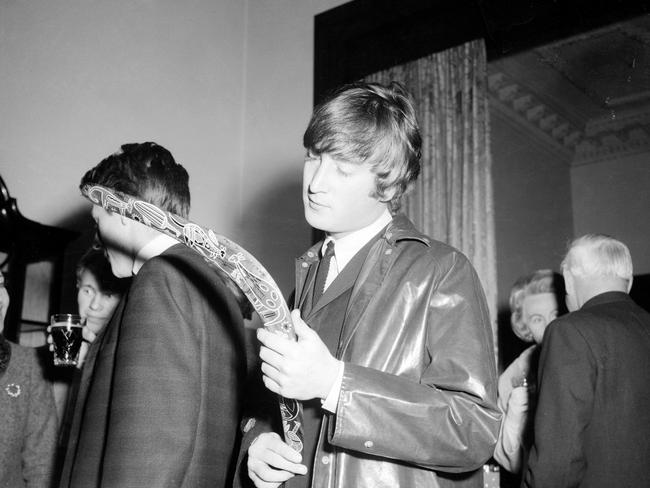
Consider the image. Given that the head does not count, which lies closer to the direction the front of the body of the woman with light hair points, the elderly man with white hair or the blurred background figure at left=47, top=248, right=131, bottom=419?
the elderly man with white hair

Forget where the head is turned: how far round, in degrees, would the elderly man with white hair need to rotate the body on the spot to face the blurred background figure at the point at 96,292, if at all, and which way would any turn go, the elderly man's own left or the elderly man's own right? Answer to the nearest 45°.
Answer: approximately 45° to the elderly man's own left

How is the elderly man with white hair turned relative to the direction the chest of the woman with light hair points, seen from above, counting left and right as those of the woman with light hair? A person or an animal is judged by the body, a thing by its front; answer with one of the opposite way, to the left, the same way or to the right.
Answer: the opposite way

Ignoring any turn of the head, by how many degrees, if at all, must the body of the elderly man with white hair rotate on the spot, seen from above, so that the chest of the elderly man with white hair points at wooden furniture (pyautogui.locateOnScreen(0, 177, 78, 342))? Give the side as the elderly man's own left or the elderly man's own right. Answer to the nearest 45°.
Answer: approximately 45° to the elderly man's own left

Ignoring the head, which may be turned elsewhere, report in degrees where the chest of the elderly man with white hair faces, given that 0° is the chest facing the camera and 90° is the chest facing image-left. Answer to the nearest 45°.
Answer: approximately 135°

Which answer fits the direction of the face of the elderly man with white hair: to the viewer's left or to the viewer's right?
to the viewer's left
